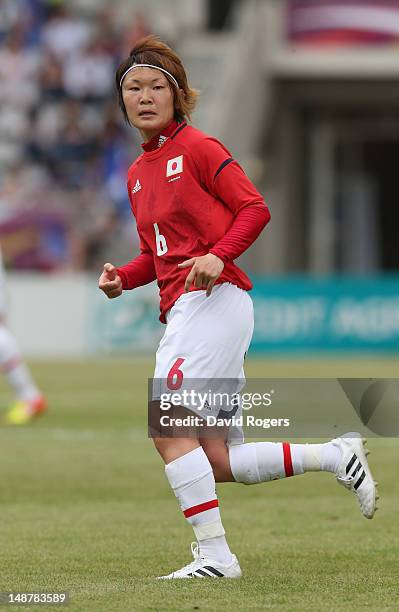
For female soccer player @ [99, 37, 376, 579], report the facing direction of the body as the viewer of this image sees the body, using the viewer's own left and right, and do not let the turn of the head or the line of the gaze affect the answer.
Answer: facing the viewer and to the left of the viewer
